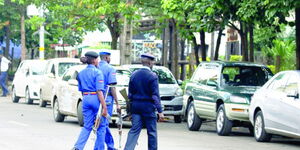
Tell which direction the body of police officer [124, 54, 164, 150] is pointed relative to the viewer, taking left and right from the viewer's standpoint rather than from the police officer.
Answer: facing away from the viewer and to the right of the viewer

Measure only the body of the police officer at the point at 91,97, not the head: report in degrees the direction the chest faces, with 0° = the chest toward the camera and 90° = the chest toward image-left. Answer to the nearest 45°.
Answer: approximately 225°

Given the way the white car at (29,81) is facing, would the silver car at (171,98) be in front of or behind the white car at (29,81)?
in front

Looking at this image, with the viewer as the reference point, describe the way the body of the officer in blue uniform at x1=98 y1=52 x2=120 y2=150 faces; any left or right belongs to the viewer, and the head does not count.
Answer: facing away from the viewer and to the right of the viewer

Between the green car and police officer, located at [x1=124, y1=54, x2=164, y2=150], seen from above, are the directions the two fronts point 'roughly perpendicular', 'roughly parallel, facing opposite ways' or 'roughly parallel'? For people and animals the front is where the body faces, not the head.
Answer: roughly perpendicular

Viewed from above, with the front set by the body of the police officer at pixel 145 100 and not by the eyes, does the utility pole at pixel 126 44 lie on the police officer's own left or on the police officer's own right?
on the police officer's own left
